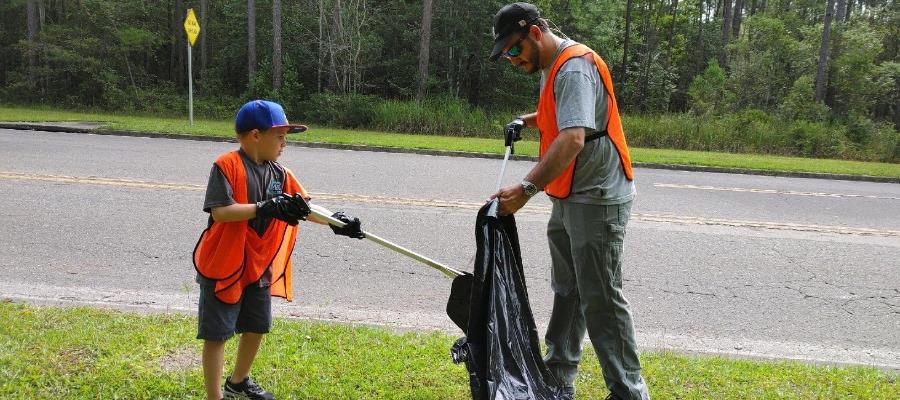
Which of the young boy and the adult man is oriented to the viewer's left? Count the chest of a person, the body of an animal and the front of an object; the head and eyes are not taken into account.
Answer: the adult man

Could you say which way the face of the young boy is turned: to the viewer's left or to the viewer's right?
to the viewer's right

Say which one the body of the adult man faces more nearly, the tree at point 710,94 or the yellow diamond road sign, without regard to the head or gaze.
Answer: the yellow diamond road sign

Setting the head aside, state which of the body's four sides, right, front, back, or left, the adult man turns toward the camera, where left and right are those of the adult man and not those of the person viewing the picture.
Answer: left

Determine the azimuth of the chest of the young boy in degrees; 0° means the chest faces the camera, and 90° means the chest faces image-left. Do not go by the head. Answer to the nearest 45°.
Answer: approximately 315°

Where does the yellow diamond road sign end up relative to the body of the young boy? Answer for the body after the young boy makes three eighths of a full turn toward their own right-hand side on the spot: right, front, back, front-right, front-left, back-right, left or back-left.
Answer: right

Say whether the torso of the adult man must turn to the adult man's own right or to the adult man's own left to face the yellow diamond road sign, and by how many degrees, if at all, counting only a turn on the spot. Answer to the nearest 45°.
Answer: approximately 45° to the adult man's own right

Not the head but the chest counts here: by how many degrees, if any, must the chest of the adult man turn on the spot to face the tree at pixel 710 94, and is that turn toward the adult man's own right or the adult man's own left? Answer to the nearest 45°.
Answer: approximately 90° to the adult man's own right

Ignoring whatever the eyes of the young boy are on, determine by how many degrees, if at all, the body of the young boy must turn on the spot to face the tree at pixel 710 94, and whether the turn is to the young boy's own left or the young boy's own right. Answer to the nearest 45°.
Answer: approximately 90° to the young boy's own left

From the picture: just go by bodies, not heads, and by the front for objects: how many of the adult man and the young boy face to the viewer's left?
1

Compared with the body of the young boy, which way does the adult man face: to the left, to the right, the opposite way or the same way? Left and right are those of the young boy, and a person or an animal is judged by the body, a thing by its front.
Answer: the opposite way
